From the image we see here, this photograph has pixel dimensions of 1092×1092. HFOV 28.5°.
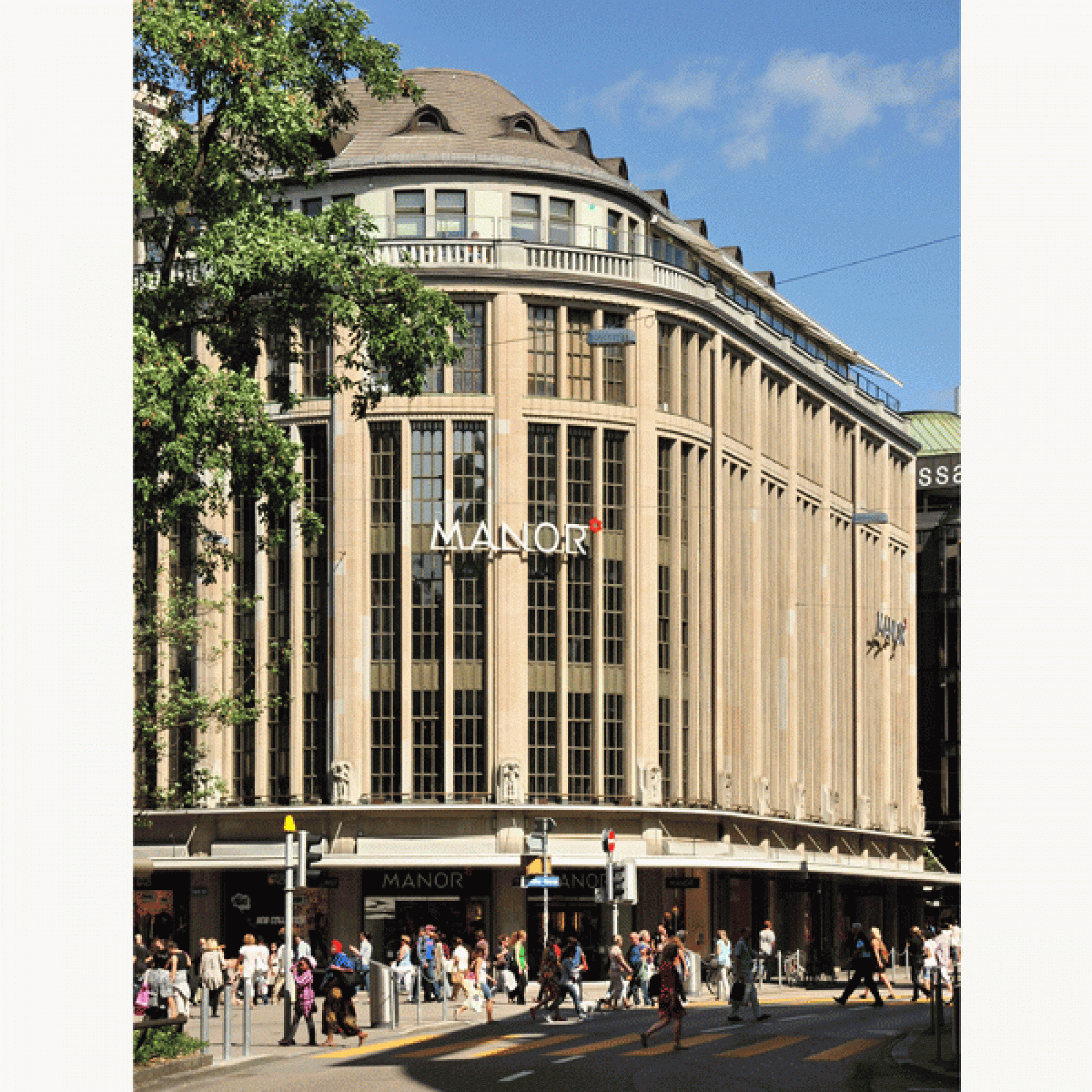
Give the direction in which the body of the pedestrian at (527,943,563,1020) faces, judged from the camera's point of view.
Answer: to the viewer's right

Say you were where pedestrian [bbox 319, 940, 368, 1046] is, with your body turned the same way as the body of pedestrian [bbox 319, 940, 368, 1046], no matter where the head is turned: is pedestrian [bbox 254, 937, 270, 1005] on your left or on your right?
on your right

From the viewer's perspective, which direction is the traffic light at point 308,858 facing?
to the viewer's right

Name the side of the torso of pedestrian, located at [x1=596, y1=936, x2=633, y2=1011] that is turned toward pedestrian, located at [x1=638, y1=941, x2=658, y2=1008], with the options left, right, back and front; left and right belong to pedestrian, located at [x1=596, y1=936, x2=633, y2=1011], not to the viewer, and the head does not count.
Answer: front

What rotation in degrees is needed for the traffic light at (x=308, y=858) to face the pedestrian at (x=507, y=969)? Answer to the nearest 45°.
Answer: approximately 90° to its left

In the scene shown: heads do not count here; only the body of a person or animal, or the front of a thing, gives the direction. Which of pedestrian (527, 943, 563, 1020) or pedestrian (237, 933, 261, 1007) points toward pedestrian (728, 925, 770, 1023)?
pedestrian (527, 943, 563, 1020)

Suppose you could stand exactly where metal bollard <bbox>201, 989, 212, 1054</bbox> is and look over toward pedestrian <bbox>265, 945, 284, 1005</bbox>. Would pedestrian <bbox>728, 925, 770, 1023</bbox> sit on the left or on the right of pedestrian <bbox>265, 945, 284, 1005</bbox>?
right
